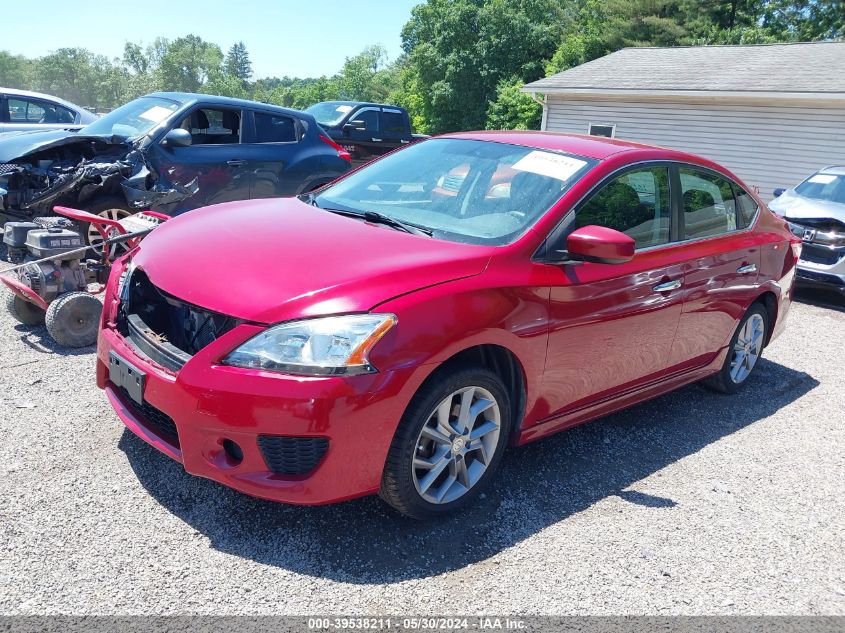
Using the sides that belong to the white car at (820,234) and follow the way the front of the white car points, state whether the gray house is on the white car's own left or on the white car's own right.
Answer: on the white car's own right

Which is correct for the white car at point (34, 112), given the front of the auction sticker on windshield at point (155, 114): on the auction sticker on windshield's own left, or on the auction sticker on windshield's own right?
on the auction sticker on windshield's own right

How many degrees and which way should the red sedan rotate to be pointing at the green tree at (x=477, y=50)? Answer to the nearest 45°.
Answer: approximately 135° to its right

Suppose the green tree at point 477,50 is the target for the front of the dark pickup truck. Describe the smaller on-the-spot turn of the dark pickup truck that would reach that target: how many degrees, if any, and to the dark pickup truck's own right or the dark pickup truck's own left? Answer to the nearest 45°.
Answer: approximately 135° to the dark pickup truck's own right

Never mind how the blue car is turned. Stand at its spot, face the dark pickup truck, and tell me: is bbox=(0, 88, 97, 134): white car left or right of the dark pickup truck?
left

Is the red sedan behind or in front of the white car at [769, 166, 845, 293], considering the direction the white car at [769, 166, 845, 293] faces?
in front

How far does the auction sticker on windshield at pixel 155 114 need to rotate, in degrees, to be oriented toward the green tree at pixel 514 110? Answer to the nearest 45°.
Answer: approximately 180°

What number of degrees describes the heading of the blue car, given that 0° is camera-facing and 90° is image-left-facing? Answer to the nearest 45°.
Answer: approximately 45°

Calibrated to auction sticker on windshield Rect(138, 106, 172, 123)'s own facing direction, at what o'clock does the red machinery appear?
The red machinery is roughly at 11 o'clock from the auction sticker on windshield.
